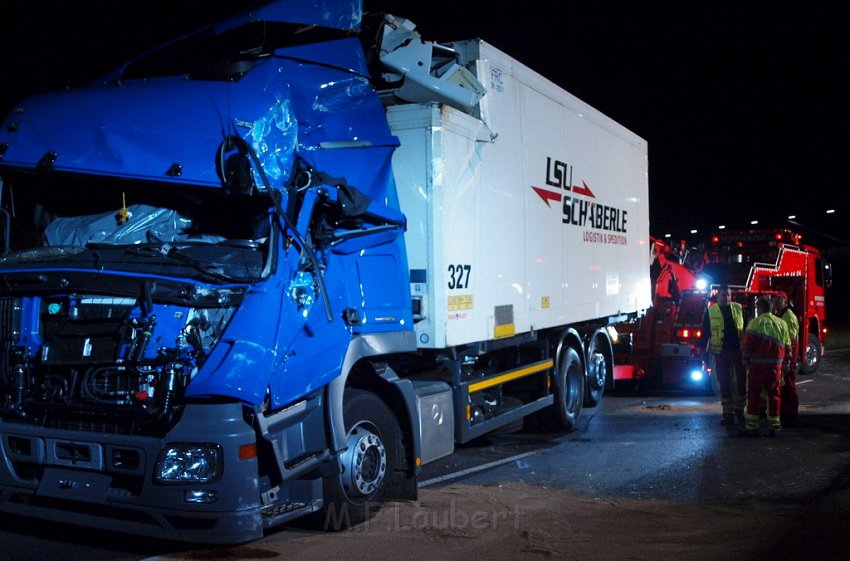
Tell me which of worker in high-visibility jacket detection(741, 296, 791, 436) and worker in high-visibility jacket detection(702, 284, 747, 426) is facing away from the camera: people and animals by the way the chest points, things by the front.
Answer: worker in high-visibility jacket detection(741, 296, 791, 436)

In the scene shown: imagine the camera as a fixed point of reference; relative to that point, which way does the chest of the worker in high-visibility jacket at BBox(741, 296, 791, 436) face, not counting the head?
away from the camera

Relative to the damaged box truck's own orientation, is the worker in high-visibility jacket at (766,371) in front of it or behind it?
behind

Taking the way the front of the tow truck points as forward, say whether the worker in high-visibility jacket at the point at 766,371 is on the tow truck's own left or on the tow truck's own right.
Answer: on the tow truck's own right

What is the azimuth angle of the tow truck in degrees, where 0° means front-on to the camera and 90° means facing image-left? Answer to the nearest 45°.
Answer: approximately 225°

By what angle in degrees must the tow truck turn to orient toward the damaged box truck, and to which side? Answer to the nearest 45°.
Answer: approximately 135° to its right

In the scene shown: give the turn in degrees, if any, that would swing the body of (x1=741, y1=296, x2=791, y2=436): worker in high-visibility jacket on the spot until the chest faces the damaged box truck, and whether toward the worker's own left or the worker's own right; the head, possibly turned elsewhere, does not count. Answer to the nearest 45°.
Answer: approximately 135° to the worker's own left
